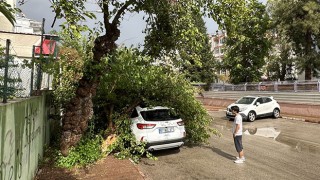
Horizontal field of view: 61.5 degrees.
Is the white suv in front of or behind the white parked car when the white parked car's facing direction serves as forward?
in front

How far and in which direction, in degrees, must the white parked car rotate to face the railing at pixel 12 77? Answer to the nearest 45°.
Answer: approximately 45° to its left

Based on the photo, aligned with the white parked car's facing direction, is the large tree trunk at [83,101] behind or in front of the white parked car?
in front
